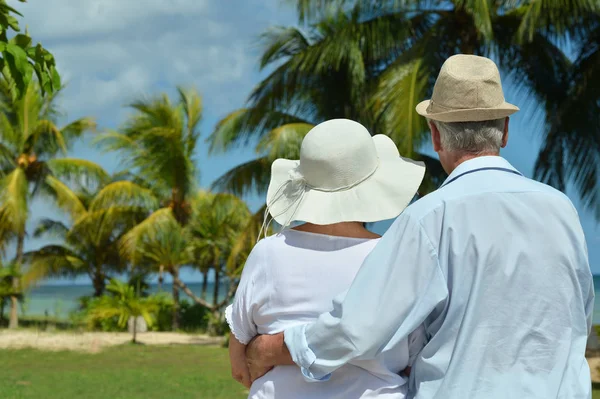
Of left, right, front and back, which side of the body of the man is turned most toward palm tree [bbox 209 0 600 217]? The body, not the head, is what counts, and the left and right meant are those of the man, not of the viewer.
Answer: front

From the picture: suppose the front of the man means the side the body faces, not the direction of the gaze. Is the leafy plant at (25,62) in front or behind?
in front

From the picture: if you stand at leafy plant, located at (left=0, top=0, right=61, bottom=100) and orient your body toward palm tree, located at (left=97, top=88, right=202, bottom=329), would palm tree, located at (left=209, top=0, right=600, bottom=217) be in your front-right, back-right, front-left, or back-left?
front-right

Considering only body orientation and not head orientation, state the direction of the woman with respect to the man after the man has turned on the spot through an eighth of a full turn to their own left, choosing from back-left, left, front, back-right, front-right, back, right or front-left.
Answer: front

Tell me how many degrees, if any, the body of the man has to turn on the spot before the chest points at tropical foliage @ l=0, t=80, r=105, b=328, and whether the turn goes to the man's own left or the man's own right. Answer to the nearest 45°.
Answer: approximately 45° to the man's own left

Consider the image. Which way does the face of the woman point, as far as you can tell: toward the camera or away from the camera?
away from the camera

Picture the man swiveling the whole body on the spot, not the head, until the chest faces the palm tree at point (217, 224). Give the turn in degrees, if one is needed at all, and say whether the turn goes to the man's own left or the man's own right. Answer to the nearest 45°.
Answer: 0° — they already face it

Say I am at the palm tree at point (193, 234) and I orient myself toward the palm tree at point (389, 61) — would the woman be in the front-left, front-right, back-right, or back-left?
front-right

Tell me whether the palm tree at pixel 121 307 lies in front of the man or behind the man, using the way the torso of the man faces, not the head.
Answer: in front

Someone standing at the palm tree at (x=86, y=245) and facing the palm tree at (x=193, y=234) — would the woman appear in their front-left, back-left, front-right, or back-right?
front-right

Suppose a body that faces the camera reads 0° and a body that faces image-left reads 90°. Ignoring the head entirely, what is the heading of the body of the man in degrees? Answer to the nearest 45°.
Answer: approximately 180°
